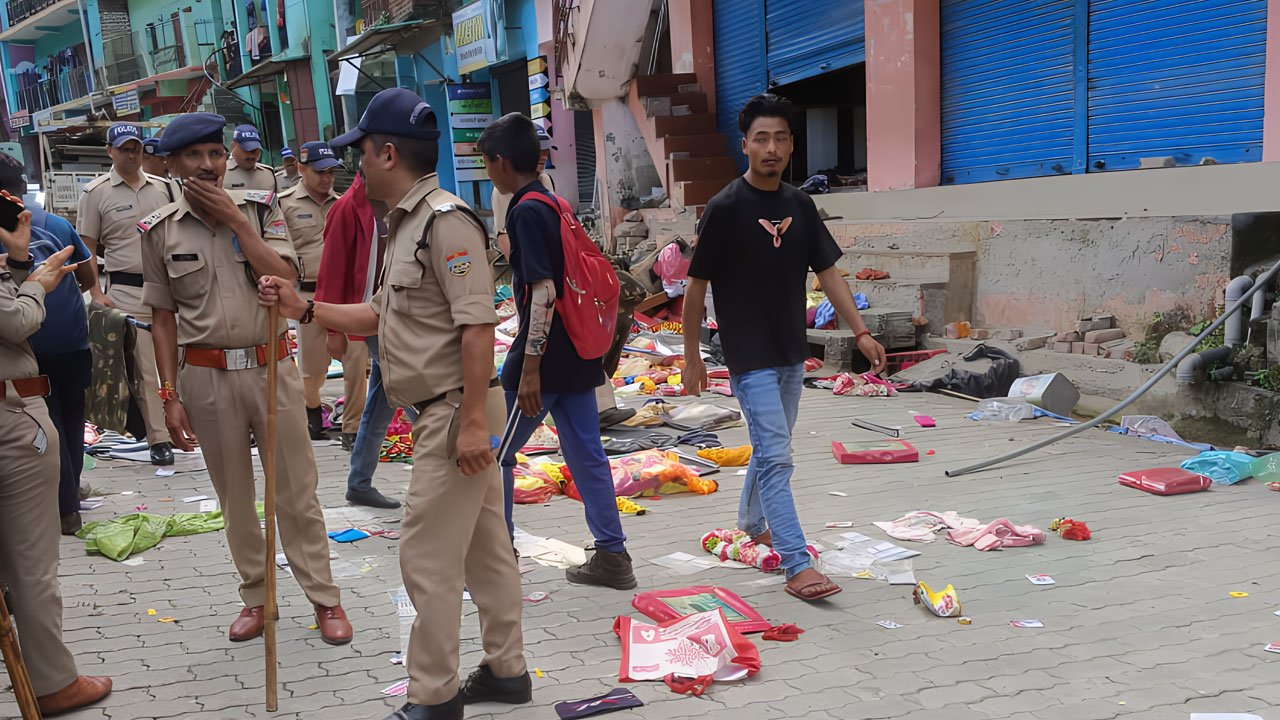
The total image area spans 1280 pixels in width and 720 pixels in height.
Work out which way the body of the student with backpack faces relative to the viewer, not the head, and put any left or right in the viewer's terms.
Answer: facing to the left of the viewer

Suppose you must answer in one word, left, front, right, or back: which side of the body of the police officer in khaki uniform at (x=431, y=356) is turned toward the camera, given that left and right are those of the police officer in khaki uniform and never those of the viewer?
left

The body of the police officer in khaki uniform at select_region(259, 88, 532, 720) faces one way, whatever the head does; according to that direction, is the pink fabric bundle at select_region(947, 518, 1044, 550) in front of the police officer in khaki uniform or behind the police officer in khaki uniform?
behind

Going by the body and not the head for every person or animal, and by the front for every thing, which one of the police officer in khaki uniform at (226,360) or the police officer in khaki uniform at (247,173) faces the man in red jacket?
the police officer in khaki uniform at (247,173)

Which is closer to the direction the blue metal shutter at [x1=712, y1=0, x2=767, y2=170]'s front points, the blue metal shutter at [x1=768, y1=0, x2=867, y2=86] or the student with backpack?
the student with backpack

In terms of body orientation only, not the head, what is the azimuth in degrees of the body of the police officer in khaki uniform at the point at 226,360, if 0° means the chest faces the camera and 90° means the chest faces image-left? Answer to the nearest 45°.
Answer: approximately 0°

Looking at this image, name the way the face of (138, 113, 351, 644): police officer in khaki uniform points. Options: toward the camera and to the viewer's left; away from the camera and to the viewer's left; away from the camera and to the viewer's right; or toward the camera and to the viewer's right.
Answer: toward the camera and to the viewer's right

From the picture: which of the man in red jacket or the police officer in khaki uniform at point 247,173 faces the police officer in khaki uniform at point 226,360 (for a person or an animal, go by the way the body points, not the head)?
the police officer in khaki uniform at point 247,173

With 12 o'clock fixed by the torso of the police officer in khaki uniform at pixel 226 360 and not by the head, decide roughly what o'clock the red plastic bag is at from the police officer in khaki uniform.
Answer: The red plastic bag is roughly at 10 o'clock from the police officer in khaki uniform.

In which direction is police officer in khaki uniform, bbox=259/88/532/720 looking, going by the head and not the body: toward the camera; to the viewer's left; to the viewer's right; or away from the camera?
to the viewer's left

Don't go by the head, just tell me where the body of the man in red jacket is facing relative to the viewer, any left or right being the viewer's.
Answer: facing to the right of the viewer

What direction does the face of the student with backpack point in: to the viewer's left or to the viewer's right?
to the viewer's left

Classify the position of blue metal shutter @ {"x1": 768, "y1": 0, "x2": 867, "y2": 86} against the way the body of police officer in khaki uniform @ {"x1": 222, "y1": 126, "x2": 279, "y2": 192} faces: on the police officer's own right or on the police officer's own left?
on the police officer's own left

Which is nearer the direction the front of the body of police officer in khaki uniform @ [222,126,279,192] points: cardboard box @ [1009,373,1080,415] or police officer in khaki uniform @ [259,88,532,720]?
the police officer in khaki uniform

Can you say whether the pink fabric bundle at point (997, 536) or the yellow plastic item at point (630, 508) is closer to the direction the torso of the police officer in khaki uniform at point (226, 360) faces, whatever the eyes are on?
the pink fabric bundle
